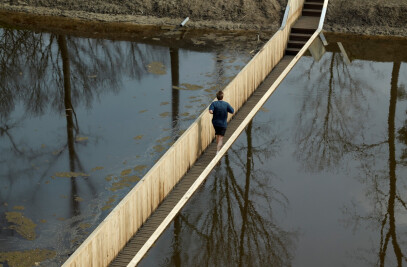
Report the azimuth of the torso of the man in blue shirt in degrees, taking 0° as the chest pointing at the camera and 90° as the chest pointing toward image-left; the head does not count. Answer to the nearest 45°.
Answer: approximately 180°
